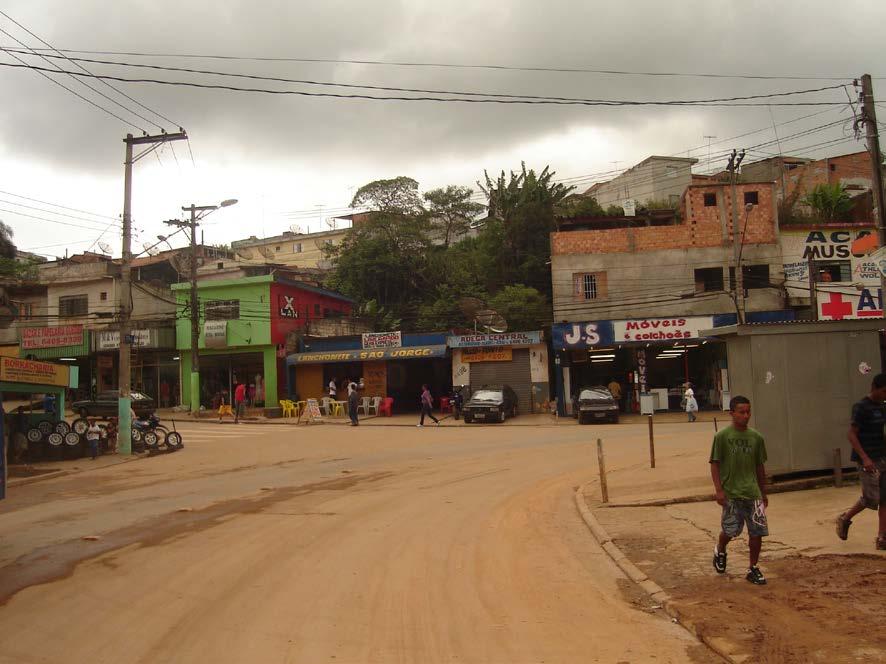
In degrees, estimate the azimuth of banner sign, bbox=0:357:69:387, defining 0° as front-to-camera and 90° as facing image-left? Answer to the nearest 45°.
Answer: approximately 315°

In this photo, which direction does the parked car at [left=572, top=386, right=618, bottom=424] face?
toward the camera

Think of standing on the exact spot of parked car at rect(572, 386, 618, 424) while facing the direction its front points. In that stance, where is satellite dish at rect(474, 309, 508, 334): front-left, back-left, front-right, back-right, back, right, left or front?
back-right

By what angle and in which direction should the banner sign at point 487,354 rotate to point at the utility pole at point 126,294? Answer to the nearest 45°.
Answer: approximately 45° to its right

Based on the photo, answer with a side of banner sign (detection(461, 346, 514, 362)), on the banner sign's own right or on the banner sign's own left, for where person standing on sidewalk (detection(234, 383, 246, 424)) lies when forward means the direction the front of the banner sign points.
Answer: on the banner sign's own right

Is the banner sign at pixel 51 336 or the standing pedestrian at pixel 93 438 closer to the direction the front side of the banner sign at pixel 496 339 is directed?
the standing pedestrian

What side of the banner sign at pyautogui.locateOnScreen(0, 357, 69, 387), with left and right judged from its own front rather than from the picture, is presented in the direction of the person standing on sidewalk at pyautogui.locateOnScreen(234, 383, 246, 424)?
left

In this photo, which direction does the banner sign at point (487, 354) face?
toward the camera

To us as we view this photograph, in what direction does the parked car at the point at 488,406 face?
facing the viewer and to the left of the viewer

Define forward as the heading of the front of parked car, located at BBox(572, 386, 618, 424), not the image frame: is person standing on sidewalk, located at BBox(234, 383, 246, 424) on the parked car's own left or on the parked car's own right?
on the parked car's own right

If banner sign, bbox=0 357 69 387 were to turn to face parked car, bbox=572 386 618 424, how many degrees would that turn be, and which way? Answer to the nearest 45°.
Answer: approximately 45° to its left

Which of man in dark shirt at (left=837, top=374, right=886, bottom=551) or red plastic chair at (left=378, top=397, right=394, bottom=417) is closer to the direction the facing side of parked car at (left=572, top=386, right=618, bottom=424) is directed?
the man in dark shirt

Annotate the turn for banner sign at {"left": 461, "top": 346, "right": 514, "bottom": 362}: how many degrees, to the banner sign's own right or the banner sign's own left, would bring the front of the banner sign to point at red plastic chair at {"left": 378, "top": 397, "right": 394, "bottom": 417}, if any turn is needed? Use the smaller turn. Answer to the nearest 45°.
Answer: approximately 90° to the banner sign's own right

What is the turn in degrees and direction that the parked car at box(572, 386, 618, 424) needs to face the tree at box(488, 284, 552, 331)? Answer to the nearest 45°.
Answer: approximately 180°

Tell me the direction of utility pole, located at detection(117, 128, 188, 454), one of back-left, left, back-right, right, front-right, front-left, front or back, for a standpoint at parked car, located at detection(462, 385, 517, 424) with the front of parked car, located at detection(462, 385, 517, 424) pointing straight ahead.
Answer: front

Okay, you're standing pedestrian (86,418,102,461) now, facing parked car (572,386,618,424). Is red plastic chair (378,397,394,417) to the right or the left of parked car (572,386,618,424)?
left

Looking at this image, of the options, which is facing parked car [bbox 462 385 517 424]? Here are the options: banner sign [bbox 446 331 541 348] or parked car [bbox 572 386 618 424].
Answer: the banner sign

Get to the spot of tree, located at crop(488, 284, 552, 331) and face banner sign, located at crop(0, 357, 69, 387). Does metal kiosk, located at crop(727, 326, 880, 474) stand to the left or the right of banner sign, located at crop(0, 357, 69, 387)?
left
